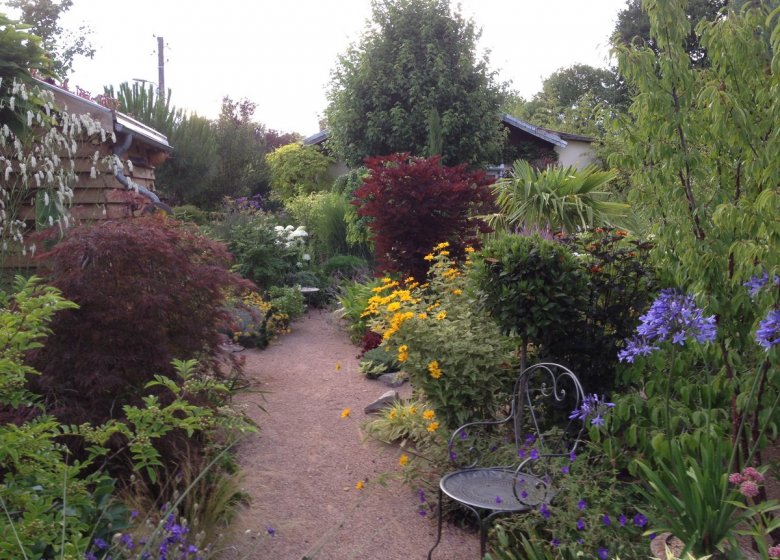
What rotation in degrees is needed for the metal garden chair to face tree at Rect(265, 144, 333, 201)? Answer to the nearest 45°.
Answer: approximately 90° to its right

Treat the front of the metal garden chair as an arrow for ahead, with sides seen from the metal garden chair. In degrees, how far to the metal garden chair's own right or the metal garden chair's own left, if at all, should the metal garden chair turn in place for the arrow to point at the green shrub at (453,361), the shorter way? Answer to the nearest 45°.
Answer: approximately 90° to the metal garden chair's own right

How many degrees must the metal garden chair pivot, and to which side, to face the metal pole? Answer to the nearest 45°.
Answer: approximately 90° to its right

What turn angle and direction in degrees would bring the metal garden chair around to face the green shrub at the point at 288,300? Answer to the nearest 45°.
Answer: approximately 90° to its right

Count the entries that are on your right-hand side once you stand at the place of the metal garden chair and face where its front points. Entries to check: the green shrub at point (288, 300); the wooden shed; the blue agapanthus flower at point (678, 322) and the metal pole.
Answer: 3

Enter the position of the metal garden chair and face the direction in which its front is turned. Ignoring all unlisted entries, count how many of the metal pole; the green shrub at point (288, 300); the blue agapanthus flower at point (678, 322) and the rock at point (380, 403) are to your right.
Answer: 3

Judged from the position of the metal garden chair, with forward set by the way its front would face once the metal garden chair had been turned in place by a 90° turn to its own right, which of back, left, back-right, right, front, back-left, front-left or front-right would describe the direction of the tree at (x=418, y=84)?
front-right

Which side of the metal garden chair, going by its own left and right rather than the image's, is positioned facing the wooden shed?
right

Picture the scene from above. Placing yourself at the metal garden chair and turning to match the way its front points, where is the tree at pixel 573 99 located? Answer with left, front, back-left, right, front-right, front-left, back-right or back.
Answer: back-right

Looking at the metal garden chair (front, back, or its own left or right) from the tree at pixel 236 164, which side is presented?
right

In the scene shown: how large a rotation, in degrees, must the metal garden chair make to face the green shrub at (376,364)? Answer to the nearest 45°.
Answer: approximately 90° to its right

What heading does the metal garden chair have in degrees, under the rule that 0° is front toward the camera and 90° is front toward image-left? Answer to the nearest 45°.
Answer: approximately 45°

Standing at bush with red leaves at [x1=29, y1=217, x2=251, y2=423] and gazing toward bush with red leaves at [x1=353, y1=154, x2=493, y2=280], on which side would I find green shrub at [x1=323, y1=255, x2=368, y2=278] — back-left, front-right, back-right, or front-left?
front-left

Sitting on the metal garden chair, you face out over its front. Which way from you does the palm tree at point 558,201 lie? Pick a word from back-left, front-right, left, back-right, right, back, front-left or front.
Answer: back-right

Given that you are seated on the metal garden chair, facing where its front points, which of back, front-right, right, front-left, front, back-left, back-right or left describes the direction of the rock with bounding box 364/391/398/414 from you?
right

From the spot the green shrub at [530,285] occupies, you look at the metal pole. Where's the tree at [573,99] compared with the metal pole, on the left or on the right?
right
